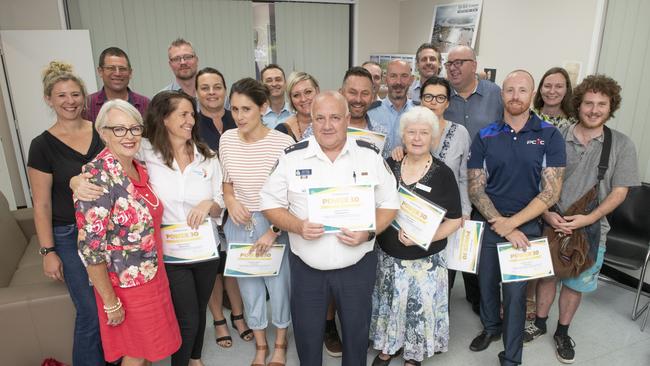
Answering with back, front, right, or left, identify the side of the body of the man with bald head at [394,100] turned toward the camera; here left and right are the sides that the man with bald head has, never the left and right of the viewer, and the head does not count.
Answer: front

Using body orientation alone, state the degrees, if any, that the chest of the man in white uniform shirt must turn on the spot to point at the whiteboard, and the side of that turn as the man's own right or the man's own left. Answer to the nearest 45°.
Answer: approximately 135° to the man's own right

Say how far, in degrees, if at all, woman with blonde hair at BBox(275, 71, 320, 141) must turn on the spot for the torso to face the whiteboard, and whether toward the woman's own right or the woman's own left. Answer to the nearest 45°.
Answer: approximately 135° to the woman's own right

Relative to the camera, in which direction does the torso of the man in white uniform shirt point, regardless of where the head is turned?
toward the camera

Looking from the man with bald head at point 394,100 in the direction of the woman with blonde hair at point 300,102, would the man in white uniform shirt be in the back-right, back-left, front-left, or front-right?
front-left

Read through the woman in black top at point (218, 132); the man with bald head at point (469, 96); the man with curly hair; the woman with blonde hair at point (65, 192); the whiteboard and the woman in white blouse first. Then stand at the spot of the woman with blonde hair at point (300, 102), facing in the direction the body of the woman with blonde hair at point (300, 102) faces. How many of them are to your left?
2

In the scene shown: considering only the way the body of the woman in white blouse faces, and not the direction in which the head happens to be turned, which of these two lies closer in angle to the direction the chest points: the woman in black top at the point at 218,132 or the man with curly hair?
the man with curly hair

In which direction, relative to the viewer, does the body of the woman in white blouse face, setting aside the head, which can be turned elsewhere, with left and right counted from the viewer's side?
facing the viewer

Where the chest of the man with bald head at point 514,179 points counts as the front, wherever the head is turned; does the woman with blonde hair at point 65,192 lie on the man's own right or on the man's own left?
on the man's own right

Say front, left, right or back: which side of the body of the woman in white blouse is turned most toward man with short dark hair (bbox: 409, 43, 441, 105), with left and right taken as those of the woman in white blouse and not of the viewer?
left
